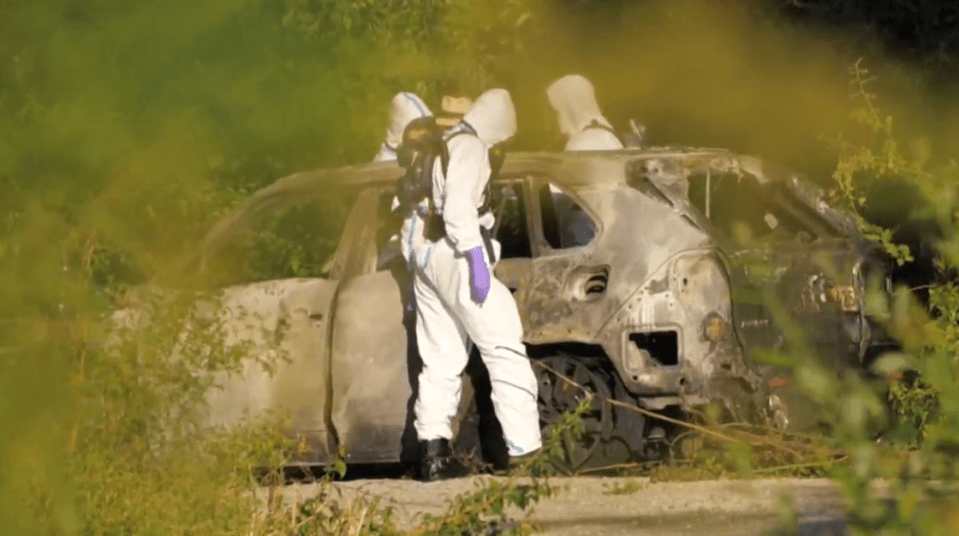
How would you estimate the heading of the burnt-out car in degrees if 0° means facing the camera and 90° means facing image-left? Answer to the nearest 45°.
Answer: approximately 135°
